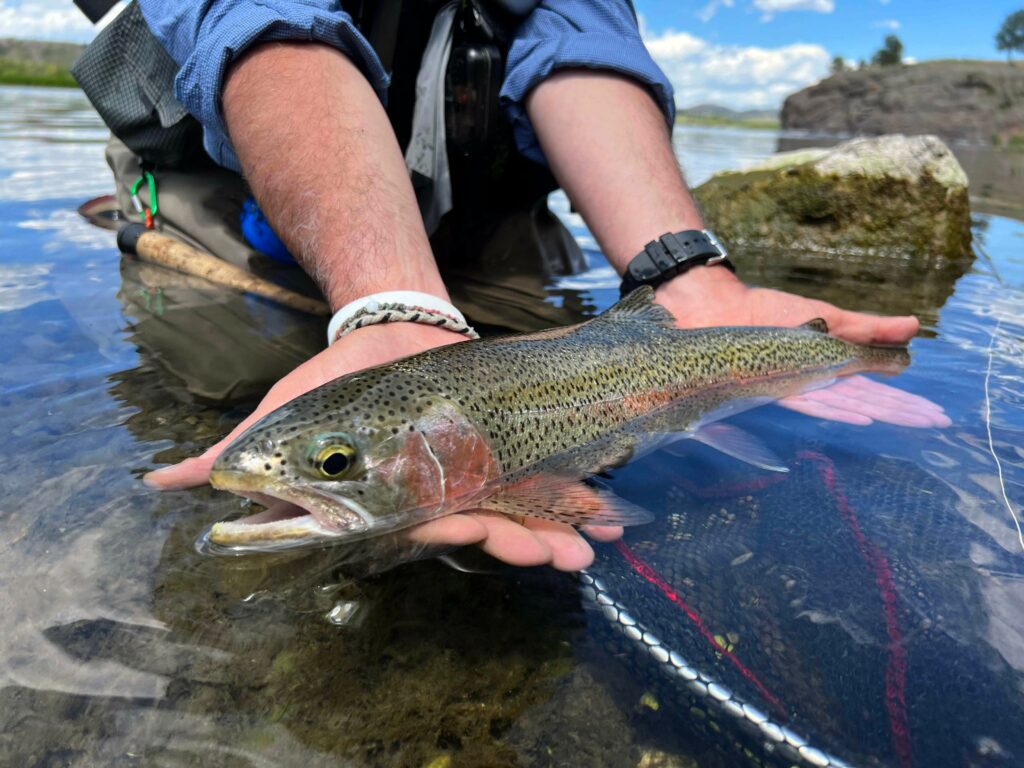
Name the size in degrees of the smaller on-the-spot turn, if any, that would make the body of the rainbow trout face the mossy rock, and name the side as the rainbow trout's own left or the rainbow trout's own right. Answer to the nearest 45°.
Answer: approximately 180°

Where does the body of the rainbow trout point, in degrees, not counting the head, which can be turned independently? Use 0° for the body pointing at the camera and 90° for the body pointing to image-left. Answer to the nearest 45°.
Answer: approximately 45°
